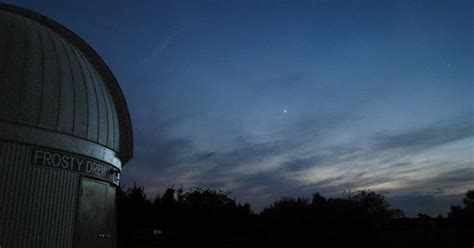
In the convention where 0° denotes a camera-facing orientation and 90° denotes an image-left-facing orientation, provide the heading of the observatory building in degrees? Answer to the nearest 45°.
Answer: approximately 315°
